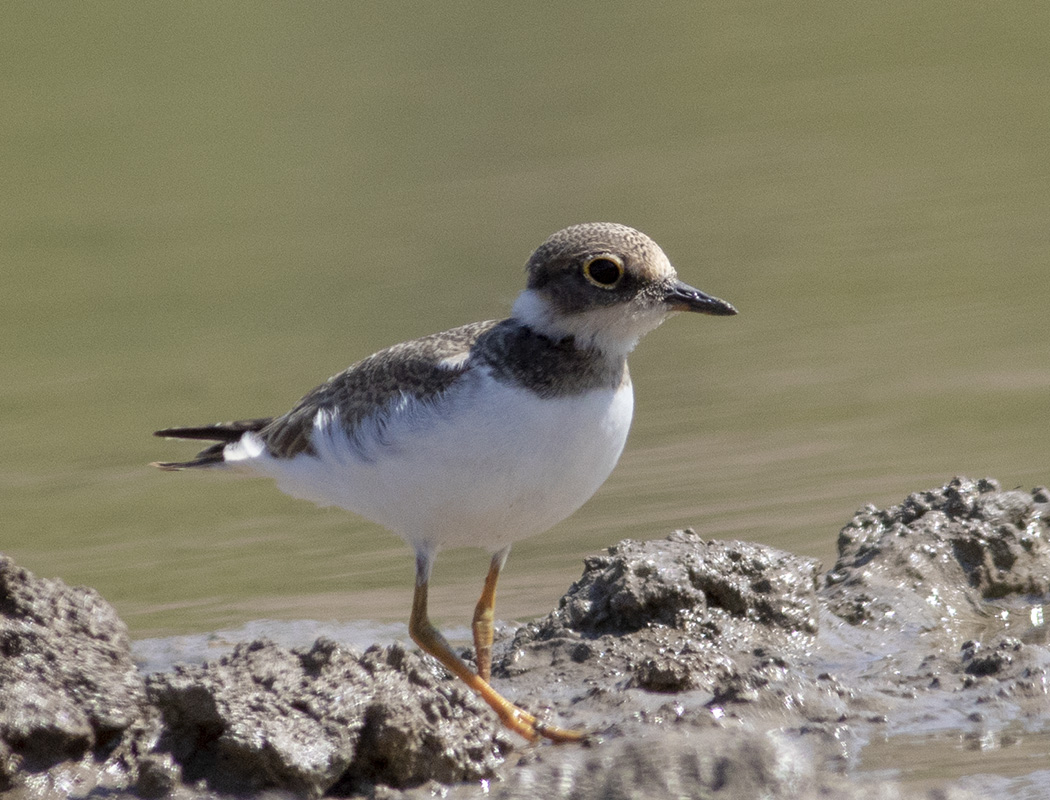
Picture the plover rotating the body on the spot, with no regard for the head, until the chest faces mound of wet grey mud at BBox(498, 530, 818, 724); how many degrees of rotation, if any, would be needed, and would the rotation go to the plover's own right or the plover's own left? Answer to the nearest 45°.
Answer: approximately 45° to the plover's own left

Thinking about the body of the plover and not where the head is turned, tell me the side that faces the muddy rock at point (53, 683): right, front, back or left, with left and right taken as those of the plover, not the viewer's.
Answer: back

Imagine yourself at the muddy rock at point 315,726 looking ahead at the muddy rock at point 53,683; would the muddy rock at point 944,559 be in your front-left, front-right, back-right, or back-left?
back-right

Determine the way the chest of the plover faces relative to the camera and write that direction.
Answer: to the viewer's right
